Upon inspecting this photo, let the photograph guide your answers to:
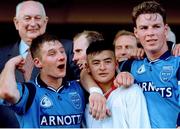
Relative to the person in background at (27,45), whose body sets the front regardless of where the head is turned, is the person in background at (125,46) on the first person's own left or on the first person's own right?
on the first person's own left

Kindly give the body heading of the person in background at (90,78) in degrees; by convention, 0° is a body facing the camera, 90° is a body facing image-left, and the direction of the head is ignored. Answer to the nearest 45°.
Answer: approximately 45°

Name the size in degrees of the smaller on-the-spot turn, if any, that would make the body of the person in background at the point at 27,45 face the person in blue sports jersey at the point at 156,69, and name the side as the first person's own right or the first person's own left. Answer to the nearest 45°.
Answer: approximately 45° to the first person's own left

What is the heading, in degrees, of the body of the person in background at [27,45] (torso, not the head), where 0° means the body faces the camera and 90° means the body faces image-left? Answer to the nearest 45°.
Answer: approximately 0°

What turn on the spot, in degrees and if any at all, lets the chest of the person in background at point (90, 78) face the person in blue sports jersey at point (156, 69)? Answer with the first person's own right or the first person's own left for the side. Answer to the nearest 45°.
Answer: approximately 135° to the first person's own left
